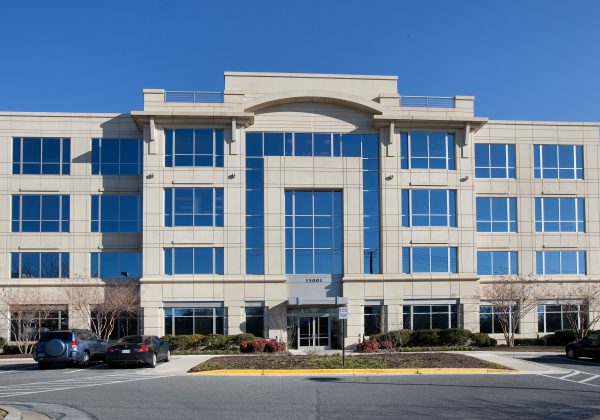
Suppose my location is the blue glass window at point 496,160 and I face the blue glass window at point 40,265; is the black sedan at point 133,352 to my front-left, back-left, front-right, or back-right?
front-left

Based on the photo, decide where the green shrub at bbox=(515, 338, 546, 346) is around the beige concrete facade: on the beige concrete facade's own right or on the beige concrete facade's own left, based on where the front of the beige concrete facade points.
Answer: on the beige concrete facade's own left

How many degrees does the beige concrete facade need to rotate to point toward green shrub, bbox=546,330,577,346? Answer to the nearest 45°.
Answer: approximately 90° to its left

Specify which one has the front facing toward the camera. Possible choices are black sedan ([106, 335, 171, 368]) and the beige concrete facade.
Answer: the beige concrete facade

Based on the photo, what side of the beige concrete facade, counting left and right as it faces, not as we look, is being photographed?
front

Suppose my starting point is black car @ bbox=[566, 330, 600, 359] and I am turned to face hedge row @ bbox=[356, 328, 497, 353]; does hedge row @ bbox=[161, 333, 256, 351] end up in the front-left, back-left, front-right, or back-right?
front-left

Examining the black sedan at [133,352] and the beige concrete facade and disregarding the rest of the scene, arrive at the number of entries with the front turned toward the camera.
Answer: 1

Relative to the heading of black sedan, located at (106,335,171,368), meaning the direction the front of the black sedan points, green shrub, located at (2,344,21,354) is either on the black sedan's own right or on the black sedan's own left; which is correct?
on the black sedan's own left
